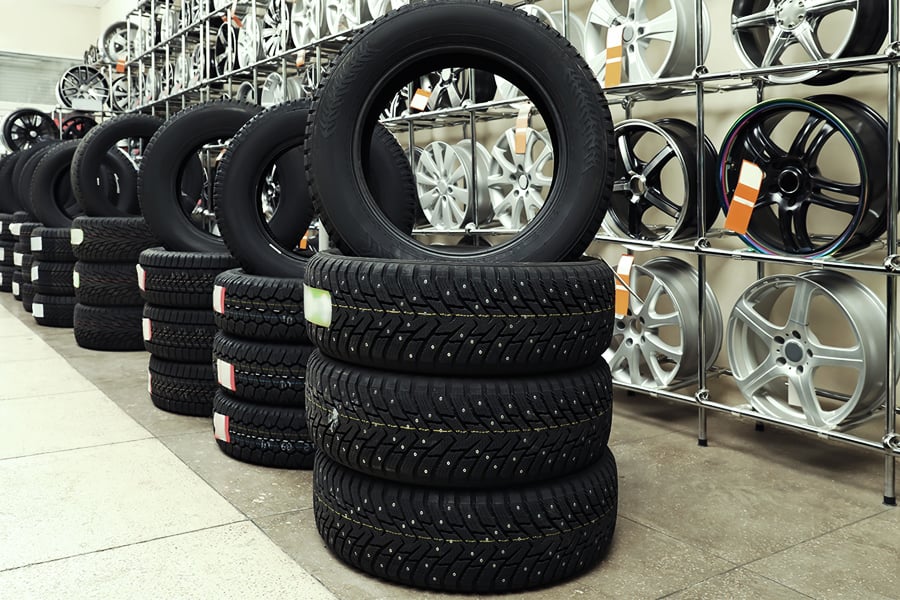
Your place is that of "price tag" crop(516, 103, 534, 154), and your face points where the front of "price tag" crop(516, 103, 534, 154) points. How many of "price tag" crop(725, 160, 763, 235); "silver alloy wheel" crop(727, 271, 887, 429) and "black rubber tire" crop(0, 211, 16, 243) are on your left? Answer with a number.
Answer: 2

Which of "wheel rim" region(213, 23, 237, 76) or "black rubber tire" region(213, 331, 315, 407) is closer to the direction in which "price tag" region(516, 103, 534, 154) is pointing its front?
the black rubber tire

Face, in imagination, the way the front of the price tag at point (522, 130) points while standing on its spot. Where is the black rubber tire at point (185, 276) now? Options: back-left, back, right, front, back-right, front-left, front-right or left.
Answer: front-right

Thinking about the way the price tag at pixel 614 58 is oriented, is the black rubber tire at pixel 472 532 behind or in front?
in front

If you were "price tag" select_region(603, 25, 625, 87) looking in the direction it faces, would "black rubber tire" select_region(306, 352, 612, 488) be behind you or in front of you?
in front

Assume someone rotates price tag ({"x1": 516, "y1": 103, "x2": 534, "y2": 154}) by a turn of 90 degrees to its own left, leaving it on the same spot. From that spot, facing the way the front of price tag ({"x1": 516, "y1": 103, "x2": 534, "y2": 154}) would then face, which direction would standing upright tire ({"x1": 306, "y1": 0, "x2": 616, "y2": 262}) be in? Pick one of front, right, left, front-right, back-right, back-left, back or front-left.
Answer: front-right

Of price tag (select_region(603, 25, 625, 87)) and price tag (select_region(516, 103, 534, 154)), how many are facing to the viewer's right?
0

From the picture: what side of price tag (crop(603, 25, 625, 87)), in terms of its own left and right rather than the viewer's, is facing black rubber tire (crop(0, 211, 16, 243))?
right

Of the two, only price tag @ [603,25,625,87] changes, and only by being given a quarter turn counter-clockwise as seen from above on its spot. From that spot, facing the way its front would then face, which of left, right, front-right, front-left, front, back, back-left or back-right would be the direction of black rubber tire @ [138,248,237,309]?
back-right

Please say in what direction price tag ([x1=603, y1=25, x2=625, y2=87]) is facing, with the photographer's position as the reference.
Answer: facing the viewer and to the left of the viewer

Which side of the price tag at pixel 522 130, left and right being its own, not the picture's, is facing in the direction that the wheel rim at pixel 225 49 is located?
right

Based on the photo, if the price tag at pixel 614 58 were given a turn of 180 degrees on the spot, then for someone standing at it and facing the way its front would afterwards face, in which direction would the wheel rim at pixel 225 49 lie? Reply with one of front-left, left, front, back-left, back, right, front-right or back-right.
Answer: left

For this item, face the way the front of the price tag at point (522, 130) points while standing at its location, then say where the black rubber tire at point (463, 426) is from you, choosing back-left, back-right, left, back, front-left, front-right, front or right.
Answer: front-left

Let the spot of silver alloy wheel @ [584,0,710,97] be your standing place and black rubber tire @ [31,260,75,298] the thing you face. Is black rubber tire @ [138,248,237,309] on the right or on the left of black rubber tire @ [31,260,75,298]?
left

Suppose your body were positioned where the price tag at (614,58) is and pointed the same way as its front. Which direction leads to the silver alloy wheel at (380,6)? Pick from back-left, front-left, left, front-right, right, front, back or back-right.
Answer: right
